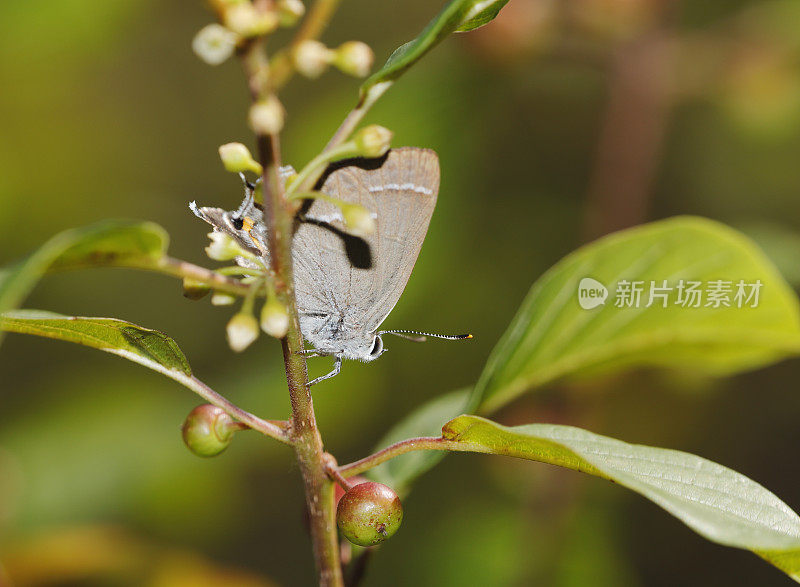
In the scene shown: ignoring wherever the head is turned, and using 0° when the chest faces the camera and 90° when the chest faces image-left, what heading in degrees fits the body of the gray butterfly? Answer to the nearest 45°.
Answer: approximately 270°

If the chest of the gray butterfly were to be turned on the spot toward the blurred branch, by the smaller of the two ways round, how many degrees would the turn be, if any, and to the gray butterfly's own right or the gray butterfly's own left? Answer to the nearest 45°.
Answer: approximately 45° to the gray butterfly's own left
